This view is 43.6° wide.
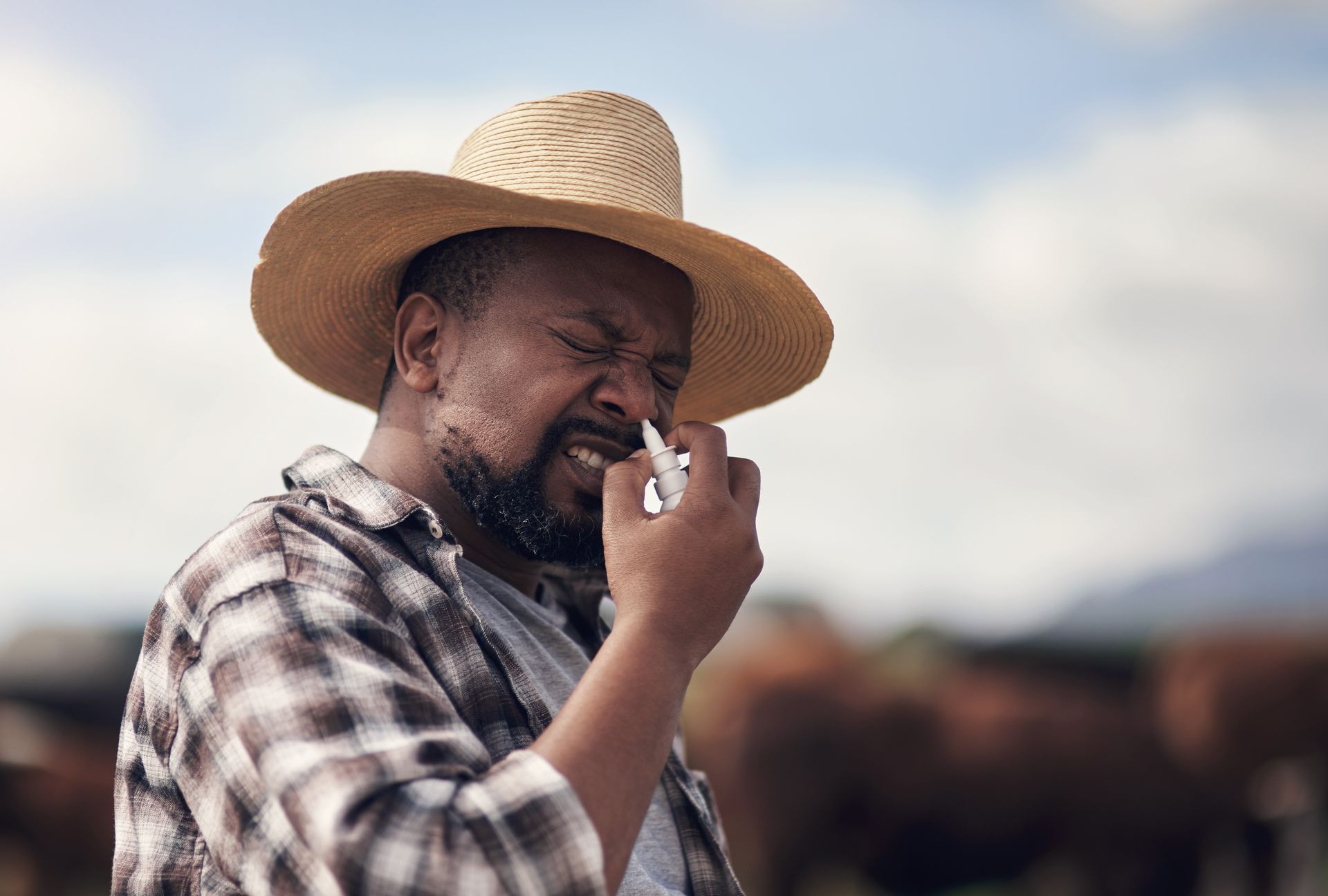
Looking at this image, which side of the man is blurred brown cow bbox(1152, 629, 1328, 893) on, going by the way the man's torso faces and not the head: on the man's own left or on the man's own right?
on the man's own left

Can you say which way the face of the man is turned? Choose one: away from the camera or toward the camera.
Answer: toward the camera

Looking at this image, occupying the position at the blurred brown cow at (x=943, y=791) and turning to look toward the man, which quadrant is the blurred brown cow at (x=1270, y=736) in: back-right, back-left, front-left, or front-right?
back-left

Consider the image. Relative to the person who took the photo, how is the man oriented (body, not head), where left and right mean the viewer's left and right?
facing the viewer and to the right of the viewer

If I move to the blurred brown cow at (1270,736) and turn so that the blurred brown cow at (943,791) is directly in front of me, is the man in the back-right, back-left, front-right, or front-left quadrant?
front-left

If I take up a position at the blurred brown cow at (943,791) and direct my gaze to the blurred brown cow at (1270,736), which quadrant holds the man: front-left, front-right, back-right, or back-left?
back-right
